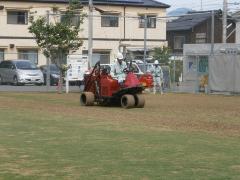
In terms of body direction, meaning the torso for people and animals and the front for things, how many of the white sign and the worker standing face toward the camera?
2

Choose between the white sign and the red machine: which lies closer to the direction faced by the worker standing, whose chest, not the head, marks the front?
the red machine

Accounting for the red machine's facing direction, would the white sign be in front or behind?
behind

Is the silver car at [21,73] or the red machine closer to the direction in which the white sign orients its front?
the red machine

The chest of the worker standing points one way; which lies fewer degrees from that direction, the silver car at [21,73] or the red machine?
the red machine

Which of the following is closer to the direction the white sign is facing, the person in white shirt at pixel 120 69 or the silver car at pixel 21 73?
the person in white shirt

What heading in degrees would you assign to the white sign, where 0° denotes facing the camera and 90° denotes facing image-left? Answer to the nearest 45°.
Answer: approximately 0°
